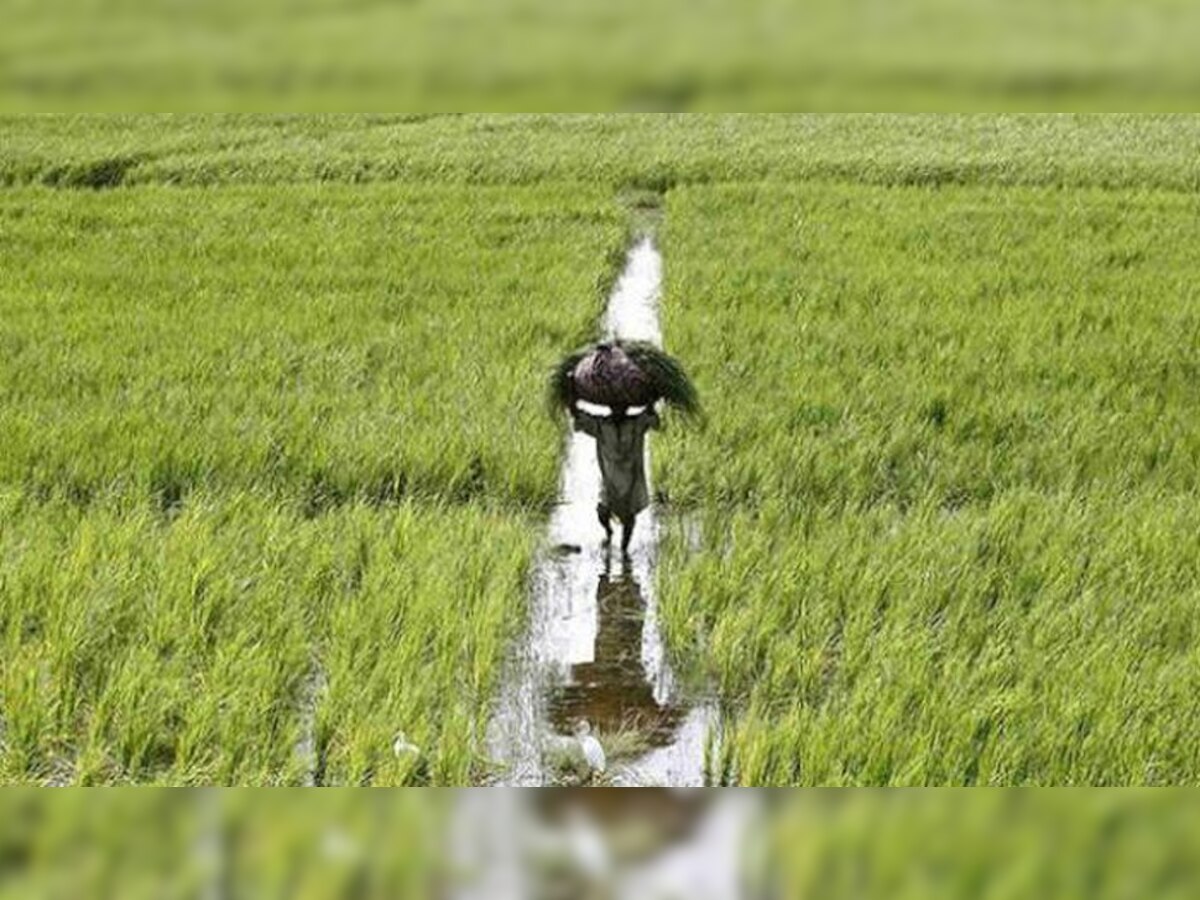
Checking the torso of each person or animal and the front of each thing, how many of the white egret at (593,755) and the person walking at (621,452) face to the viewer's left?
1

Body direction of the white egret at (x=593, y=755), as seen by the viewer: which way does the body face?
to the viewer's left

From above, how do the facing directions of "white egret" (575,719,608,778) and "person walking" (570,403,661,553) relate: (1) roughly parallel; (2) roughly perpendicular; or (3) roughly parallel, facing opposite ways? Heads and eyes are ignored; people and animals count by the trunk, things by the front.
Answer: roughly perpendicular
